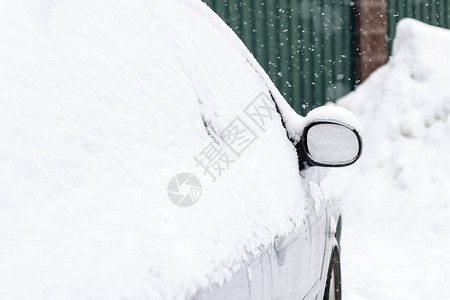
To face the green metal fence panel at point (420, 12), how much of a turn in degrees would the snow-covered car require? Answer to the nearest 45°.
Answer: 0° — it already faces it

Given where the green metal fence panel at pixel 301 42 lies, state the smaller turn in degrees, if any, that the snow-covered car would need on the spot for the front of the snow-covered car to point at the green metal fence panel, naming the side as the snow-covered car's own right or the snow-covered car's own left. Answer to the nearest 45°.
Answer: approximately 45° to the snow-covered car's own left

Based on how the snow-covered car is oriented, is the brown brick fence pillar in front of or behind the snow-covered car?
in front

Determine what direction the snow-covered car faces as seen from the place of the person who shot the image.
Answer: facing away from the viewer and to the right of the viewer

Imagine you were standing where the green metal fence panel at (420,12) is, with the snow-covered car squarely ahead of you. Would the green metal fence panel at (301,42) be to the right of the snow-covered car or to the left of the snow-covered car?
right
